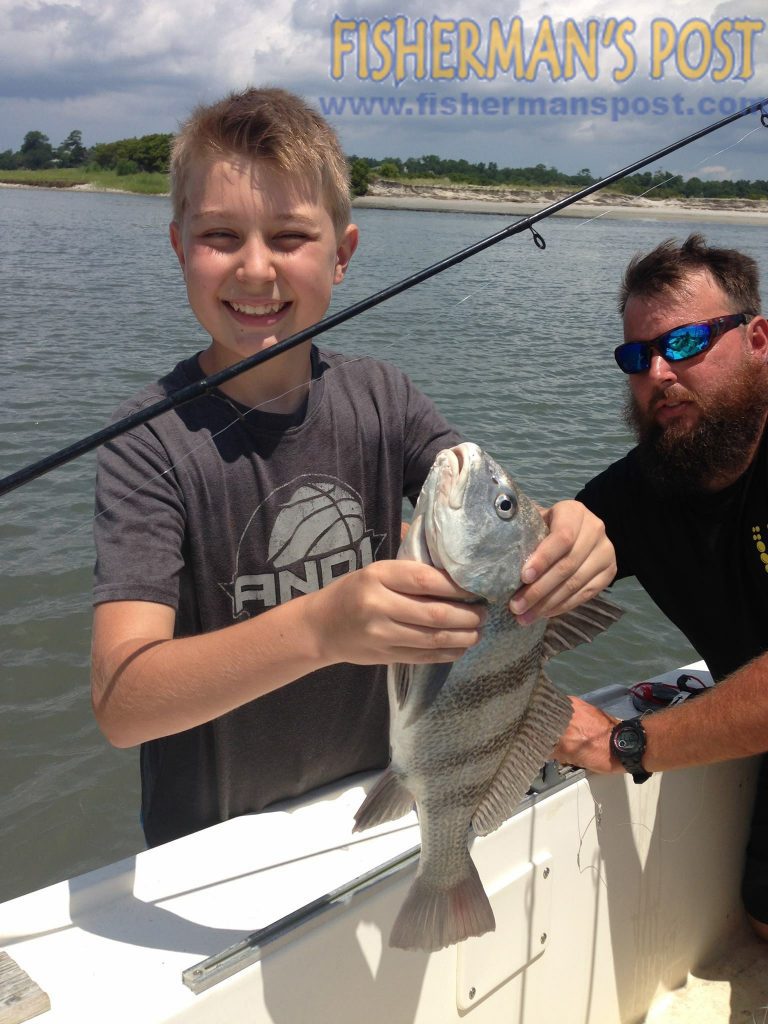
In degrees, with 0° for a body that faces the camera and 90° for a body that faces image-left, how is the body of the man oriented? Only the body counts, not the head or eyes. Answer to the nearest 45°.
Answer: approximately 45°

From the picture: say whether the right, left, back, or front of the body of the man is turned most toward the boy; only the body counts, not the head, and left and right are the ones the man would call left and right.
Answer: front

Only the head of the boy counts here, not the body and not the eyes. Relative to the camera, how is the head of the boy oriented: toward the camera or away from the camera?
toward the camera
